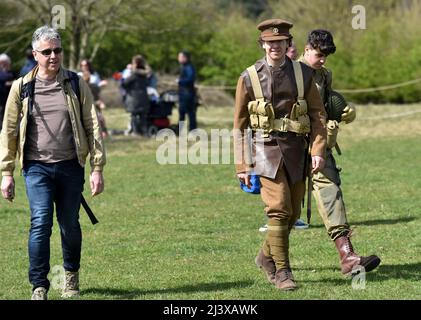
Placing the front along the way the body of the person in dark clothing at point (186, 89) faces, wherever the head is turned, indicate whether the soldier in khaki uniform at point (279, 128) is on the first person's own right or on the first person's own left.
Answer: on the first person's own left

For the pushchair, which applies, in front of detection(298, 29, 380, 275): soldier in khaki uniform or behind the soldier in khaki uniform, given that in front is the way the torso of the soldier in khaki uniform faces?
behind

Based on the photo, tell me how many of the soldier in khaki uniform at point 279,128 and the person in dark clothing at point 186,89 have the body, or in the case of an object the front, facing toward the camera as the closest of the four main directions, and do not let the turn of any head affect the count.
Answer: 1

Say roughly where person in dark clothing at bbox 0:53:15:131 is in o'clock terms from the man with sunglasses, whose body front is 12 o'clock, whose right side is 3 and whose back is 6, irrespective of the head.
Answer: The person in dark clothing is roughly at 6 o'clock from the man with sunglasses.

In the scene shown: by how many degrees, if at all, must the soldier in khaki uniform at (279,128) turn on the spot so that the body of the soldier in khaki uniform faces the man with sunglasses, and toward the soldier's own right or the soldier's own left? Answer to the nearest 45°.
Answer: approximately 90° to the soldier's own right

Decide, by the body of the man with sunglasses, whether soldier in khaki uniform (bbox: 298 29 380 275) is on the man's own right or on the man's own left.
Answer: on the man's own left

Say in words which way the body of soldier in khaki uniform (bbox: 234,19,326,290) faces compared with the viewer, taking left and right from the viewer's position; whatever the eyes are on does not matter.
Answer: facing the viewer

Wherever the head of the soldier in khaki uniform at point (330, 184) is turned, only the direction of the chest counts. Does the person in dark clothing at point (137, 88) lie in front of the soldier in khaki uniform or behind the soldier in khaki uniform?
behind

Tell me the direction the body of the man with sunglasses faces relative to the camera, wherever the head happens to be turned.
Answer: toward the camera

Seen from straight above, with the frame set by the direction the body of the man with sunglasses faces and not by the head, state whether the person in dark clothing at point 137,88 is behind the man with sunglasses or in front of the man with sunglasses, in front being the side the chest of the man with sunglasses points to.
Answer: behind

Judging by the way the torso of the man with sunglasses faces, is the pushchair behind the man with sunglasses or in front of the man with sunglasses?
behind
